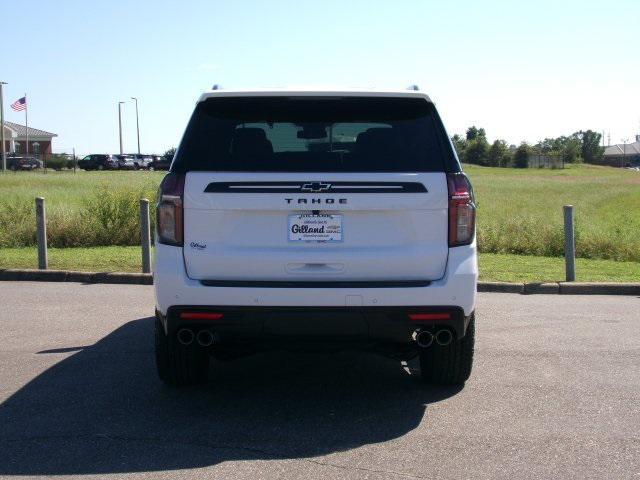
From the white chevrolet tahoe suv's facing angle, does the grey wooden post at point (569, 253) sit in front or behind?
in front

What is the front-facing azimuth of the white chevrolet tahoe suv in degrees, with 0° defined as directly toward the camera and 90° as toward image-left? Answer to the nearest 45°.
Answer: approximately 180°

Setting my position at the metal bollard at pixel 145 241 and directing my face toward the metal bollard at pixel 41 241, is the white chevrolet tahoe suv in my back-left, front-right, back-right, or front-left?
back-left

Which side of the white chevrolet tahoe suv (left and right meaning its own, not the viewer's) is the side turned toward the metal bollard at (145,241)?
front

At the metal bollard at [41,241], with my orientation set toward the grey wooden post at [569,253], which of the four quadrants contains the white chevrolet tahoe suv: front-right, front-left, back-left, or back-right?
front-right

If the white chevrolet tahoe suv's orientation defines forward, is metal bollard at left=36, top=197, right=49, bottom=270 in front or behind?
in front
